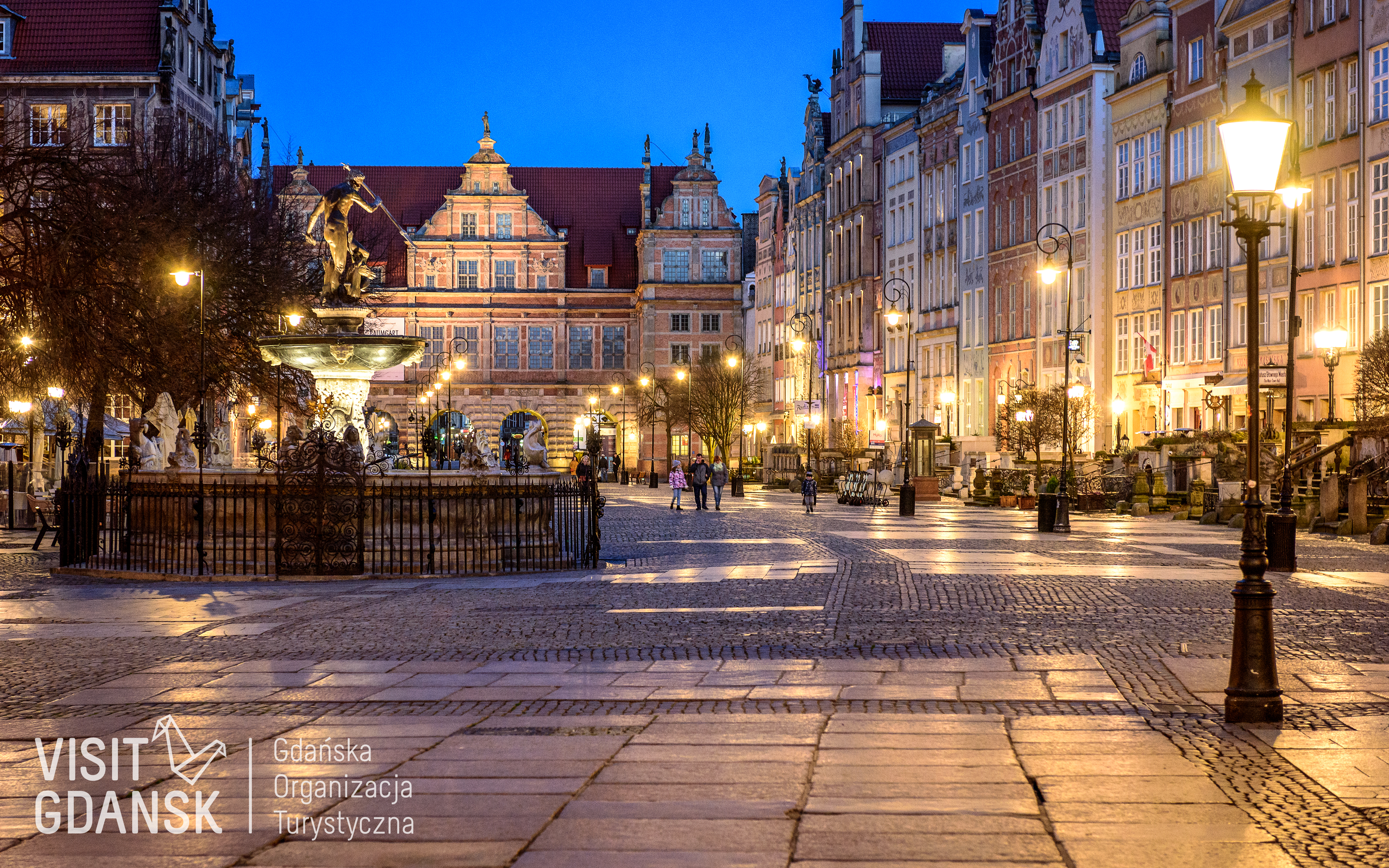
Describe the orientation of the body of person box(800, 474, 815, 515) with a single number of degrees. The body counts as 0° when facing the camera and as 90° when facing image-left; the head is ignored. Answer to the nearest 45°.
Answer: approximately 0°

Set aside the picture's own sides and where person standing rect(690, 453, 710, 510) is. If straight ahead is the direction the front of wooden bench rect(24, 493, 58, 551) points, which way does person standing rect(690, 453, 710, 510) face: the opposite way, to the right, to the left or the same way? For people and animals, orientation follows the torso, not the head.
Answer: to the right

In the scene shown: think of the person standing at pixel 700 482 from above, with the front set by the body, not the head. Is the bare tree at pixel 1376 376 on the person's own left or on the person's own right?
on the person's own left

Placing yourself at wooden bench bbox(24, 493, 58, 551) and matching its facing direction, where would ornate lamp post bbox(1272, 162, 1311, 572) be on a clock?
The ornate lamp post is roughly at 1 o'clock from the wooden bench.

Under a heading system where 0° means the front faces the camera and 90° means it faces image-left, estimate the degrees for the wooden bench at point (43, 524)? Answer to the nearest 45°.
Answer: approximately 270°

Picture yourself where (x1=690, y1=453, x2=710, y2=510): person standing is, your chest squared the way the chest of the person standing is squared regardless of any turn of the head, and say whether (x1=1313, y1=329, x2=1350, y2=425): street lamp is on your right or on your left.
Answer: on your left

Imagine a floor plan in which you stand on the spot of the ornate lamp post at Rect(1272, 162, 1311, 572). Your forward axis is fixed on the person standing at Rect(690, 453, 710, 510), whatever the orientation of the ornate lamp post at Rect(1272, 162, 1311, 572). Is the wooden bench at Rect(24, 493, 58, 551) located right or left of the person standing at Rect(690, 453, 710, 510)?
left

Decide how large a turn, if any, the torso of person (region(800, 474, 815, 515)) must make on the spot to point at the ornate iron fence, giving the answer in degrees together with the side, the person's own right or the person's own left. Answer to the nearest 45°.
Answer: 0° — they already face it

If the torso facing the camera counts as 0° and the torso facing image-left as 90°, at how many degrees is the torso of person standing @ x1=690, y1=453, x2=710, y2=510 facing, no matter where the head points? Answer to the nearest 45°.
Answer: approximately 0°

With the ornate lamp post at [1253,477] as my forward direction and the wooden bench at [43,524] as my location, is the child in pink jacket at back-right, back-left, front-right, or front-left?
back-left
